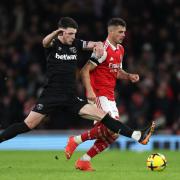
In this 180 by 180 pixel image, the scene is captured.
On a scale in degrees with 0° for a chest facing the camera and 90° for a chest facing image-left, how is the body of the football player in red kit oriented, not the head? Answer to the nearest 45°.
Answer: approximately 315°
